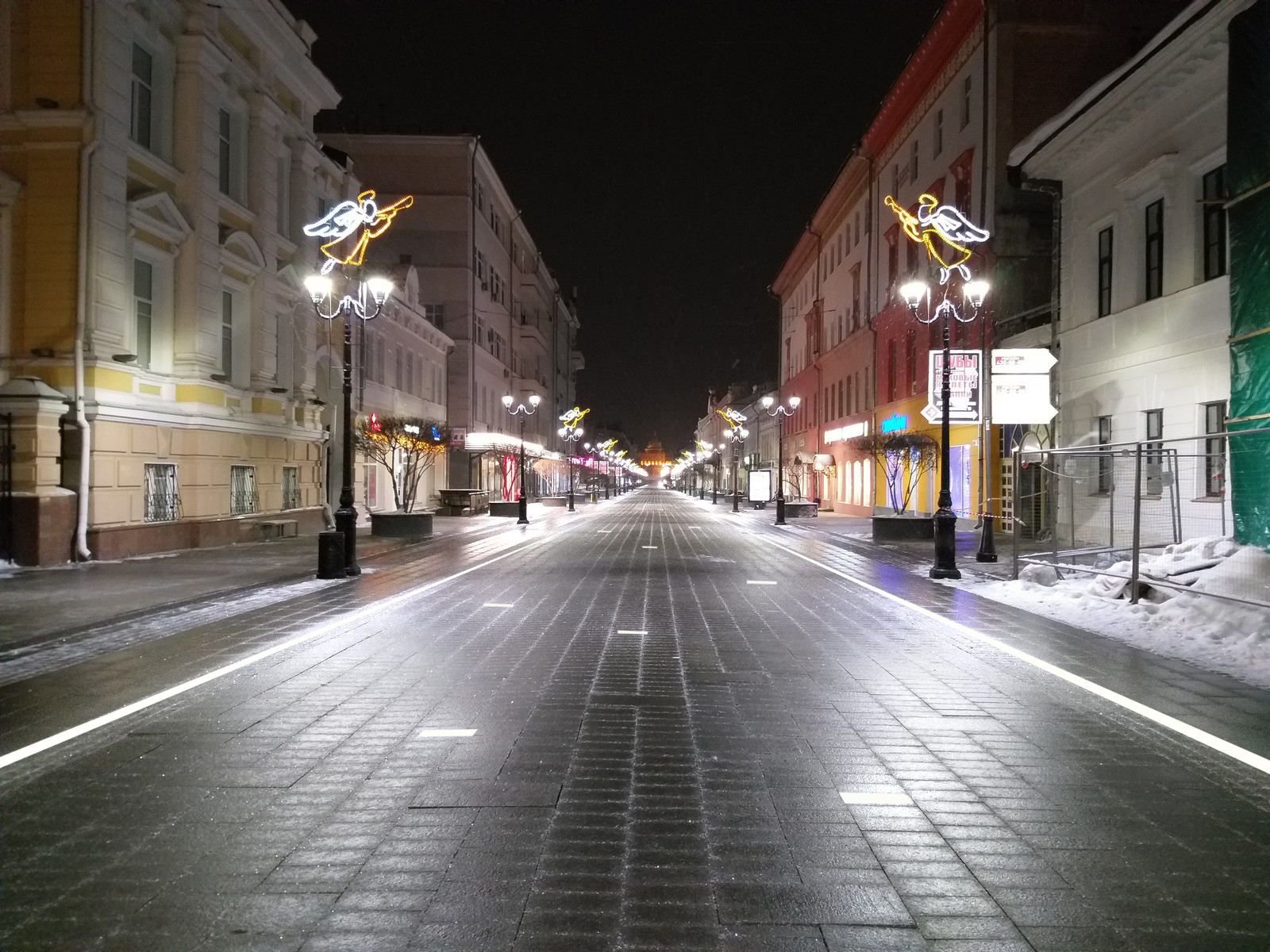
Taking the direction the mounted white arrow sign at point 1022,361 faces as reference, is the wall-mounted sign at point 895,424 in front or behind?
behind

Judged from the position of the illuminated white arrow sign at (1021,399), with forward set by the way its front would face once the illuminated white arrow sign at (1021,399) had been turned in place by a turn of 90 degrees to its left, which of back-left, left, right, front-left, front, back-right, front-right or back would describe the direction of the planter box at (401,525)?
back

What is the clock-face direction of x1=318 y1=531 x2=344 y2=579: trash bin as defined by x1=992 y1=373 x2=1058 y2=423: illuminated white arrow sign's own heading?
The trash bin is roughly at 2 o'clock from the illuminated white arrow sign.

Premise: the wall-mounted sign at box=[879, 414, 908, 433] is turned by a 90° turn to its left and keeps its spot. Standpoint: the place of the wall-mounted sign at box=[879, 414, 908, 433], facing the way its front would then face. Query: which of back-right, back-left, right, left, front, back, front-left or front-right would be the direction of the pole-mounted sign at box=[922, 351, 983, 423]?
front-right

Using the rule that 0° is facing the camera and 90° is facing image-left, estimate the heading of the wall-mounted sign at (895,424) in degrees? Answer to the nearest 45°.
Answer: approximately 45°

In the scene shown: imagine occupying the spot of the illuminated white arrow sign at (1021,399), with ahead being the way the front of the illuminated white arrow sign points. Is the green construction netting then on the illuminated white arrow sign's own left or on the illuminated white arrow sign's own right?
on the illuminated white arrow sign's own left

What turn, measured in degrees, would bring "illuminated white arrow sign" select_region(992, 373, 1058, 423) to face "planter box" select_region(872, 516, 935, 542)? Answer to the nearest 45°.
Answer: approximately 180°

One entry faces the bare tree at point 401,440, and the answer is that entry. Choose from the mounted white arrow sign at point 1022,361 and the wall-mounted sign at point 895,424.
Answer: the wall-mounted sign

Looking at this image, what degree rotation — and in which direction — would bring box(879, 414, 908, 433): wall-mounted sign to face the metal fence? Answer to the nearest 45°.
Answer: approximately 45° to its left

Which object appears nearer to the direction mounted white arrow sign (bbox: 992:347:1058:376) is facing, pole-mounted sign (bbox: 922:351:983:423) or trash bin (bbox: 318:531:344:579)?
the trash bin

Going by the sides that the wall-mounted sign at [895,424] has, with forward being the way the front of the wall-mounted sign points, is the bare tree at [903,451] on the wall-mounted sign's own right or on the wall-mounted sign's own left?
on the wall-mounted sign's own left

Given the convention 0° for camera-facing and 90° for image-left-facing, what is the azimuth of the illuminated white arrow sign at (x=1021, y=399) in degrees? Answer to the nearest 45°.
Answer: approximately 0°

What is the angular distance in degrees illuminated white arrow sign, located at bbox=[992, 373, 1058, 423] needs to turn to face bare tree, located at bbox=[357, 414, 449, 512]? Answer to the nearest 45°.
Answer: approximately 90° to its right
